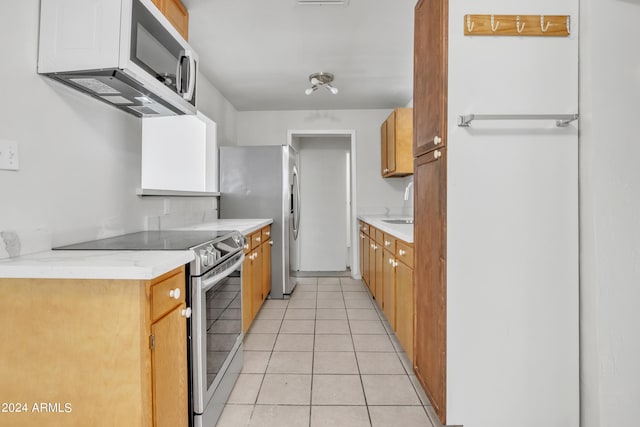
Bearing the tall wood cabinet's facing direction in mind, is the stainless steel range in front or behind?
in front

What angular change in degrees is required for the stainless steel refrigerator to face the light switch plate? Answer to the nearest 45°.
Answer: approximately 90° to its right

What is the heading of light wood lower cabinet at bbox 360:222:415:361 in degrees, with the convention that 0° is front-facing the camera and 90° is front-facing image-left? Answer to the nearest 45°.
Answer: approximately 90°

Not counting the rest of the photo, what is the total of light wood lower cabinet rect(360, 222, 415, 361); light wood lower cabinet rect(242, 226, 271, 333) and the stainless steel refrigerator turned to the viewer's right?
2

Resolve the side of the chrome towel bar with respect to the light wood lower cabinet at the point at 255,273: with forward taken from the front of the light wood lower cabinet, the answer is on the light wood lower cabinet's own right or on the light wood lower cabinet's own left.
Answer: on the light wood lower cabinet's own right

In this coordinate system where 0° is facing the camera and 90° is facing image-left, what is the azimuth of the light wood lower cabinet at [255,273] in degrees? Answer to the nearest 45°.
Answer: approximately 270°

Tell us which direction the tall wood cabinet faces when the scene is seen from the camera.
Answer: facing to the left of the viewer

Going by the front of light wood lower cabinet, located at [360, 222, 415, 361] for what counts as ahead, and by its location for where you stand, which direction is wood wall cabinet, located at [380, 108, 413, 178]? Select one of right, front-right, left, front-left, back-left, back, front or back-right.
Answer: right

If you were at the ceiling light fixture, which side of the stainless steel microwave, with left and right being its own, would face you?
left

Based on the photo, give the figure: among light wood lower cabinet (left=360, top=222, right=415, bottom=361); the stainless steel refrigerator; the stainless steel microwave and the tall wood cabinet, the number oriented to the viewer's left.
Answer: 2

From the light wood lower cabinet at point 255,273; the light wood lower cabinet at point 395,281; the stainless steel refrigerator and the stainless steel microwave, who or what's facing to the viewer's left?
the light wood lower cabinet at point 395,281

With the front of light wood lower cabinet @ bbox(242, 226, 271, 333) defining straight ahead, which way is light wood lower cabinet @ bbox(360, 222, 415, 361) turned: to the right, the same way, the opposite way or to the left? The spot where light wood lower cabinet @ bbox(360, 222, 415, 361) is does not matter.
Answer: the opposite way
